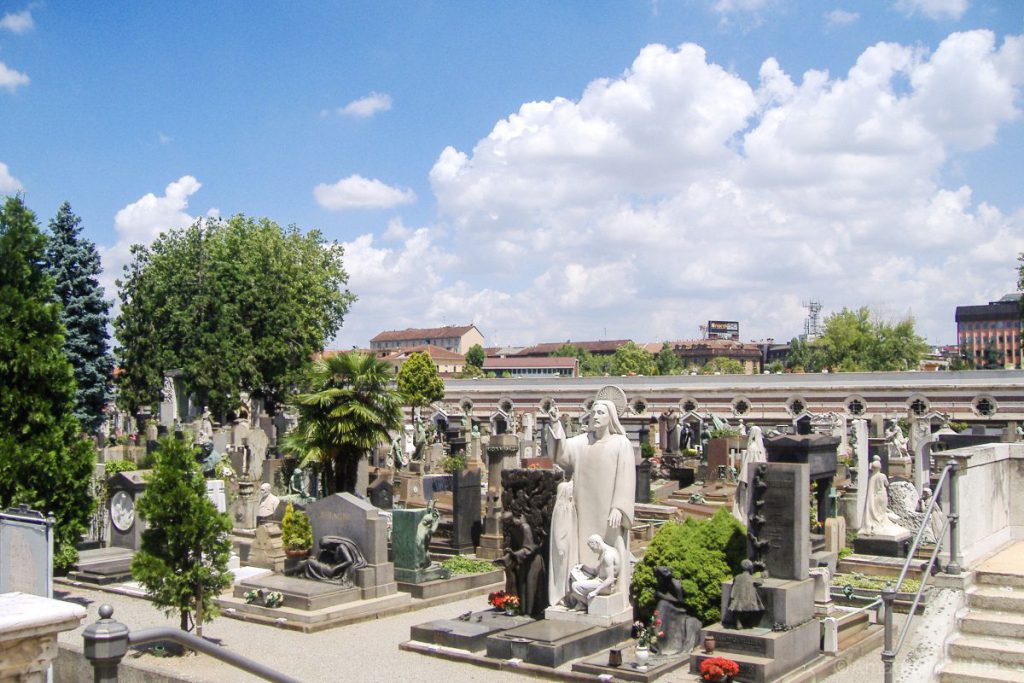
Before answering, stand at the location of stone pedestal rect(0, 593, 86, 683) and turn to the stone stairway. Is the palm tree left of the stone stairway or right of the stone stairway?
left

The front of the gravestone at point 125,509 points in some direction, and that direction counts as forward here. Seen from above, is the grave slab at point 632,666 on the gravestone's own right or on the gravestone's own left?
on the gravestone's own left

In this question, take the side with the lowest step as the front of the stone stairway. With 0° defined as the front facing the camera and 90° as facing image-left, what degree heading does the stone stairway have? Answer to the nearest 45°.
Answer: approximately 0°

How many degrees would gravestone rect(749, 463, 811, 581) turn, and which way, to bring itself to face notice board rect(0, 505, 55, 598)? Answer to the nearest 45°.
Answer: approximately 45° to its right

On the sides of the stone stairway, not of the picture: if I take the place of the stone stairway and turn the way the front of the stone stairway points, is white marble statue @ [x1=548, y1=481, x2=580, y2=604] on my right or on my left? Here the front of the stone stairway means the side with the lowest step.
on my right

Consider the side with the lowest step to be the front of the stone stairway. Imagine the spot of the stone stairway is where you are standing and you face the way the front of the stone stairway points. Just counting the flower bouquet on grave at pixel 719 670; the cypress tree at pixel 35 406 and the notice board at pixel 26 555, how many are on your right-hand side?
3

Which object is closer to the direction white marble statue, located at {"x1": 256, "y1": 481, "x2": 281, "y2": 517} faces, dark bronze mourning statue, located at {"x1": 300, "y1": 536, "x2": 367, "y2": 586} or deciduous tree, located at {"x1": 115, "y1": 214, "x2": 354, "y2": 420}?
the dark bronze mourning statue

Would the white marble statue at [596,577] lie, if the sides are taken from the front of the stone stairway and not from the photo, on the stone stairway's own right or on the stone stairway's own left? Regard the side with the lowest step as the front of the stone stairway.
on the stone stairway's own right

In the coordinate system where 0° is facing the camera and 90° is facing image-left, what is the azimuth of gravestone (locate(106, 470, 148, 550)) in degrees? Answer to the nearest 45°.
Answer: approximately 45°

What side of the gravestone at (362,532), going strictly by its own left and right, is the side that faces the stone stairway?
left

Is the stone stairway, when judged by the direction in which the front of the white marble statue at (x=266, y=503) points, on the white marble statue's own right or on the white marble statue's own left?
on the white marble statue's own left
